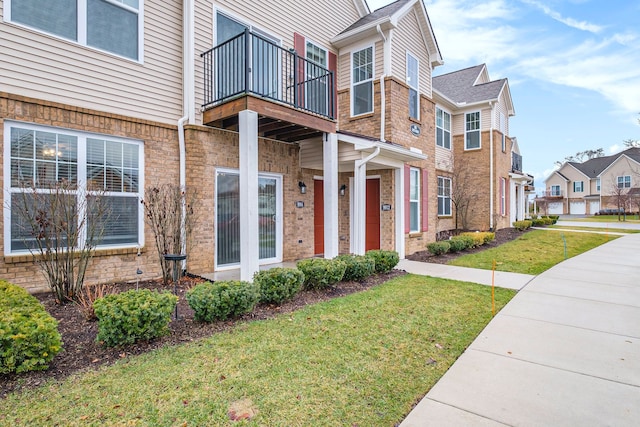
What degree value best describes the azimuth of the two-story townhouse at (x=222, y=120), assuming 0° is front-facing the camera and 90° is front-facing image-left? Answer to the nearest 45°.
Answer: approximately 315°

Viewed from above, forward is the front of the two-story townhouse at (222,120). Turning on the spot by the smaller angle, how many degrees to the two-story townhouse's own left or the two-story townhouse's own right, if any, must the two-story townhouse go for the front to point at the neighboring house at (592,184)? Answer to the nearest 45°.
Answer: approximately 90° to the two-story townhouse's own left
